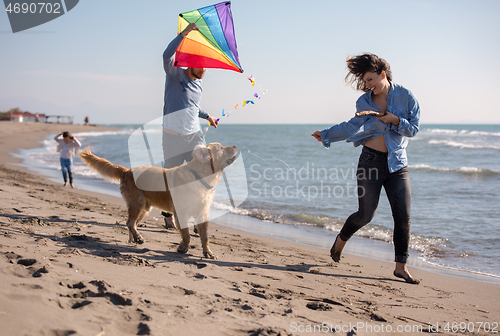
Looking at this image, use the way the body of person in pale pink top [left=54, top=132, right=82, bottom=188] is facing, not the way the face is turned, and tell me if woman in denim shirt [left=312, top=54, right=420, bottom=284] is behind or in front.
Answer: in front

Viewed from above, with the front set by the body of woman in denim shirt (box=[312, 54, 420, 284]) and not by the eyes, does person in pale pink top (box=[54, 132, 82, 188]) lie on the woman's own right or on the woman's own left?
on the woman's own right

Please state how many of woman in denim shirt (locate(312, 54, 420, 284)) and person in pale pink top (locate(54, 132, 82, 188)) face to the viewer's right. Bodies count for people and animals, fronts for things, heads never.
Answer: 0

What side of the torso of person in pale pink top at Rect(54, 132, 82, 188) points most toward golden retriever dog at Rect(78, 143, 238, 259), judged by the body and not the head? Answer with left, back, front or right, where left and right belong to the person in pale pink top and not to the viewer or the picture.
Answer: front

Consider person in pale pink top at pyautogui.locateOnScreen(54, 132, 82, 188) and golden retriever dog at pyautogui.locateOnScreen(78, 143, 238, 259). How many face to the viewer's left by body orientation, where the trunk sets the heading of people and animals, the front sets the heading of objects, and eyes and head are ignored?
0

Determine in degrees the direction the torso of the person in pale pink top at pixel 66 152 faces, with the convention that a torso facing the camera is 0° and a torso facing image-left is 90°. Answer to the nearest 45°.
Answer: approximately 0°

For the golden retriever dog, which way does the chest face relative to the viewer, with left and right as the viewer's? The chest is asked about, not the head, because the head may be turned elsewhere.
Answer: facing the viewer and to the right of the viewer

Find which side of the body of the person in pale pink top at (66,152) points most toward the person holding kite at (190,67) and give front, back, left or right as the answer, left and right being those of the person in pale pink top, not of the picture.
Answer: front

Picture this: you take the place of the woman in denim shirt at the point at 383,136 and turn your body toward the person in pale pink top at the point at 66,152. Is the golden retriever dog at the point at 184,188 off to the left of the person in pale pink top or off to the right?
left
